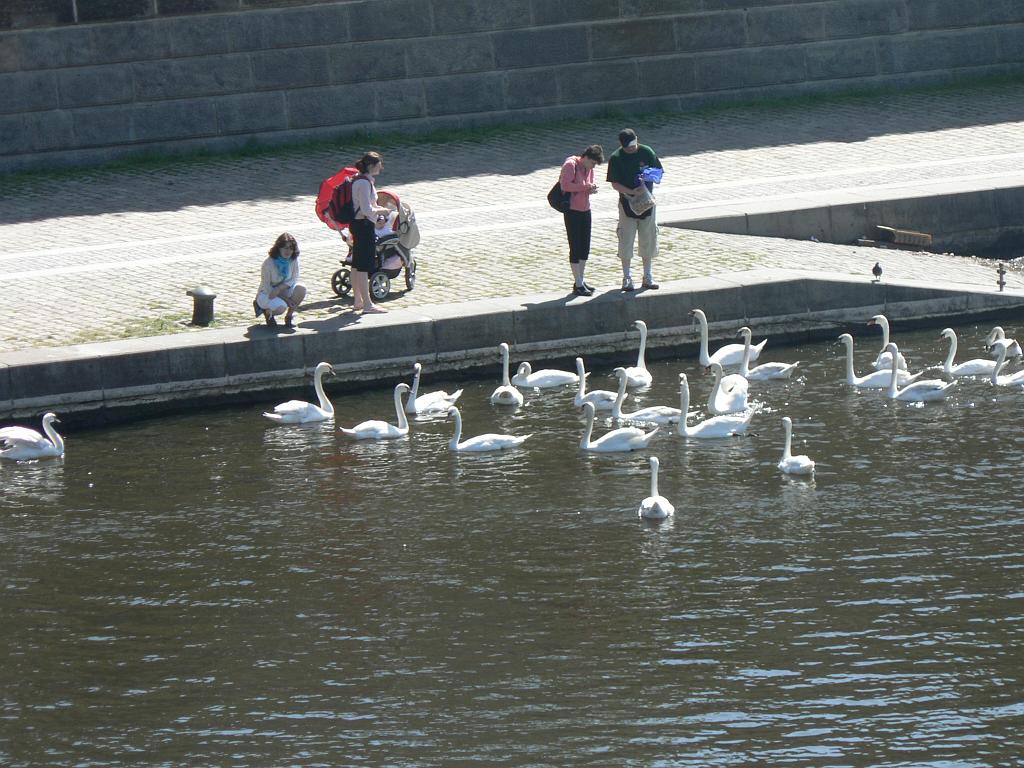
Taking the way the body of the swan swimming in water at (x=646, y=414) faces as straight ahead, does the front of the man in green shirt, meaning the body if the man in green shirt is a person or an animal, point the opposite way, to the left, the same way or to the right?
to the left

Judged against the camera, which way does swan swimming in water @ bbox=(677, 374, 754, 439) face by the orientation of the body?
to the viewer's left

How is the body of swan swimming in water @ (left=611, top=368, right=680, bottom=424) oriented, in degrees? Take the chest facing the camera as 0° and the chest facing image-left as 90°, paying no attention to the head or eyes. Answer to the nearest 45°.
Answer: approximately 90°

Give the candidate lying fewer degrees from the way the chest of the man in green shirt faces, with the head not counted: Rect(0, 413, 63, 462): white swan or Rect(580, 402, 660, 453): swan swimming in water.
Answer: the swan swimming in water

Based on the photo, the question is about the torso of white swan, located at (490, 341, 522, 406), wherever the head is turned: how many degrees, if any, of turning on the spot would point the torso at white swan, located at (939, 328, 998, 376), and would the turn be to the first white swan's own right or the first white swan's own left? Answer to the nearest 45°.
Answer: approximately 90° to the first white swan's own right

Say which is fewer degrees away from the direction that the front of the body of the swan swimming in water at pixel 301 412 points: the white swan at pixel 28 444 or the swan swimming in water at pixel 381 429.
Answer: the swan swimming in water

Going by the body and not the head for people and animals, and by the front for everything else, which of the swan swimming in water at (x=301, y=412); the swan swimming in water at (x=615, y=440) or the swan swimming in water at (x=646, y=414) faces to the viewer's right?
the swan swimming in water at (x=301, y=412)

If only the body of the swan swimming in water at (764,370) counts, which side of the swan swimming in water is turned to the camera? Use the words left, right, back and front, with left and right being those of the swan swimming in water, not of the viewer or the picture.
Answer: left

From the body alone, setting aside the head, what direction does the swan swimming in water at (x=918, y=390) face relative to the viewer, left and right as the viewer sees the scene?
facing to the left of the viewer

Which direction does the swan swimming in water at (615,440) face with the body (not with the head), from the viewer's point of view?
to the viewer's left

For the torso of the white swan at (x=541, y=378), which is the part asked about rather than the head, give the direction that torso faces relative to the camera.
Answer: to the viewer's left

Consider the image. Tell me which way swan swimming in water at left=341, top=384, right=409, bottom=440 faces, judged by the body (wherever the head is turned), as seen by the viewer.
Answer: to the viewer's right

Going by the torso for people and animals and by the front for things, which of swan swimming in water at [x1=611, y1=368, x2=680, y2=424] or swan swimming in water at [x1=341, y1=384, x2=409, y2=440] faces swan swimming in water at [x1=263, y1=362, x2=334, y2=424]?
swan swimming in water at [x1=611, y1=368, x2=680, y2=424]

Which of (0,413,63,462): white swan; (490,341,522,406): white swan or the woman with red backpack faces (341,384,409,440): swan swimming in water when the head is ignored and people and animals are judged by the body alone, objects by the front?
(0,413,63,462): white swan
